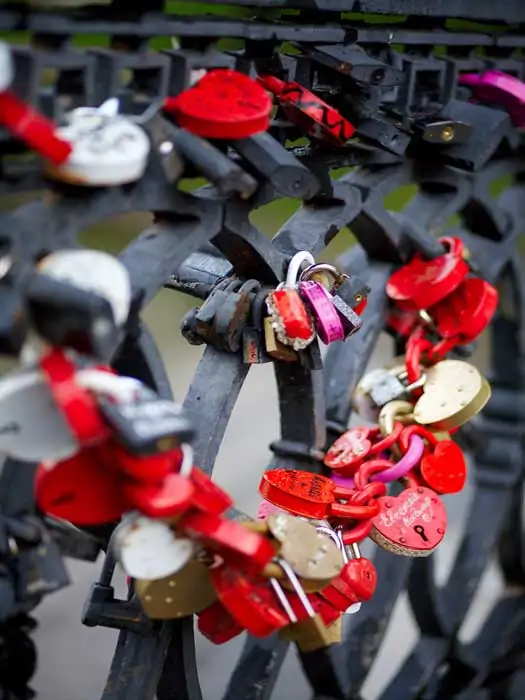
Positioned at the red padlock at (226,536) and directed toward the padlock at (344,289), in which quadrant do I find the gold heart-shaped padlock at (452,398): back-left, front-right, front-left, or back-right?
front-right

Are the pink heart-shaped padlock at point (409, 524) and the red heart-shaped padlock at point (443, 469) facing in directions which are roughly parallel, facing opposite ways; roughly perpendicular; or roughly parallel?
roughly parallel

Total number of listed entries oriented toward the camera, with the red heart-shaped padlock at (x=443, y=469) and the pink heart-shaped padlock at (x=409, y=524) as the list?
2

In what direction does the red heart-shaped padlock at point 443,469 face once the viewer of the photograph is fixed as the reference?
facing the viewer

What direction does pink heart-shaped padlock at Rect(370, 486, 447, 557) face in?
toward the camera
